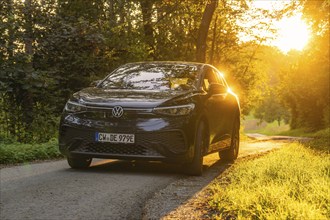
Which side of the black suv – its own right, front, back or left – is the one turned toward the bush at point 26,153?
right

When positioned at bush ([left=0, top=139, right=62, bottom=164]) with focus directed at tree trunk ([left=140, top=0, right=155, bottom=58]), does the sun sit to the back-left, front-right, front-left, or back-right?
front-right

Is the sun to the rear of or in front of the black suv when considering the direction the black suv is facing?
to the rear

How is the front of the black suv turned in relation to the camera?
facing the viewer and to the left of the viewer

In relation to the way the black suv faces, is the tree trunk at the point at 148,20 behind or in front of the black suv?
behind
